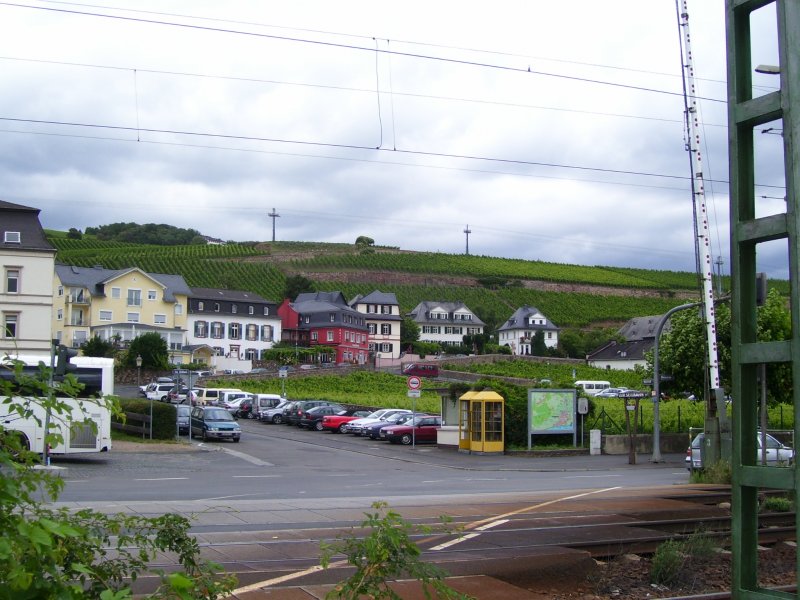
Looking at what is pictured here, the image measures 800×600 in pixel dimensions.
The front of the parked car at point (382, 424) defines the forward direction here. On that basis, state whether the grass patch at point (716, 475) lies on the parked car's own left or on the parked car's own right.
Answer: on the parked car's own left

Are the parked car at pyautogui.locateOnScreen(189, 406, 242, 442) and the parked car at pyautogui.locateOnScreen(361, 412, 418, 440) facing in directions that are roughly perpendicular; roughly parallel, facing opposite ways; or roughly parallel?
roughly perpendicular

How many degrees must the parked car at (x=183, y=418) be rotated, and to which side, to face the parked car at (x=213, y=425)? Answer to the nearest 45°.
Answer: approximately 45° to its left

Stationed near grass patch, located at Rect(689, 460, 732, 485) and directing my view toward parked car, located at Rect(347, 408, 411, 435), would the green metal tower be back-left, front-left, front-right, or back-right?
back-left

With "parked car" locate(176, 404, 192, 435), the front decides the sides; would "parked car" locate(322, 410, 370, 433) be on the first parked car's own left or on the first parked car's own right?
on the first parked car's own left

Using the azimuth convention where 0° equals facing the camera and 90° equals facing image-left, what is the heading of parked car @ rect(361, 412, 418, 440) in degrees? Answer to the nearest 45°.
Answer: approximately 45°

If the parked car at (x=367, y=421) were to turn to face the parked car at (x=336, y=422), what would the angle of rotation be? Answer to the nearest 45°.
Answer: approximately 90° to its right

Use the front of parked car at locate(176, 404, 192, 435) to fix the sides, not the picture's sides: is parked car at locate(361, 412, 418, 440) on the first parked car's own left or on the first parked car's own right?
on the first parked car's own left

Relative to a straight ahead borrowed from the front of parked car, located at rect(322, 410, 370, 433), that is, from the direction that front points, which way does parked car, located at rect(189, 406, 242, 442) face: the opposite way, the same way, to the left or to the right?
to the left

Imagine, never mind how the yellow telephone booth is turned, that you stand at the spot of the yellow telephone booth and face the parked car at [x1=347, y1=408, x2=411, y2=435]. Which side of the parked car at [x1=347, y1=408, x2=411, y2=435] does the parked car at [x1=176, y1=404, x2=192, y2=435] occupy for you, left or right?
left
